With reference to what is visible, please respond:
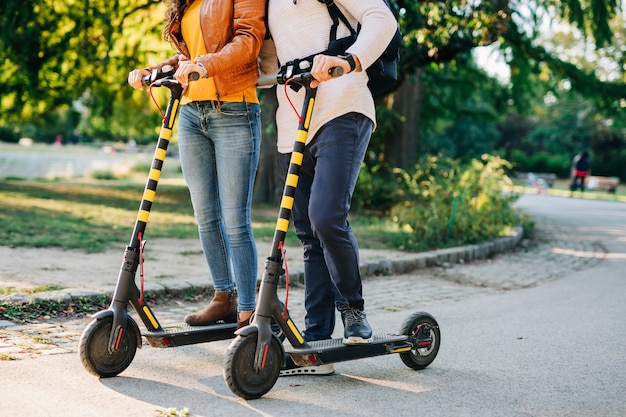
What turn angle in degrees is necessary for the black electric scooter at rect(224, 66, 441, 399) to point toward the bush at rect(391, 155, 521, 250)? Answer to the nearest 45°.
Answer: approximately 135° to its right

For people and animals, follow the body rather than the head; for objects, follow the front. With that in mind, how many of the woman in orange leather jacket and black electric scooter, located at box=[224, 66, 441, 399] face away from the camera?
0

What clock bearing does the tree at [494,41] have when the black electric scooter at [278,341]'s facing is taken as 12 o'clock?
The tree is roughly at 5 o'clock from the black electric scooter.

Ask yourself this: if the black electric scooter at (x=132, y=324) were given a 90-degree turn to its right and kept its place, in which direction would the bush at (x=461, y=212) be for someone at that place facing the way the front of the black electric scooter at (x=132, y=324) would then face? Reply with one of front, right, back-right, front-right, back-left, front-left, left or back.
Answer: right

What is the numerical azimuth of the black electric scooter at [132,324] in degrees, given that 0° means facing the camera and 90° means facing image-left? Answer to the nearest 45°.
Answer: approximately 45°

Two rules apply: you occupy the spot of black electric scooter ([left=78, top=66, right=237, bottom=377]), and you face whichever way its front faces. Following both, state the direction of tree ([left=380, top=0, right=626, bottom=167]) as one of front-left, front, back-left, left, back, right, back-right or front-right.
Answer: back

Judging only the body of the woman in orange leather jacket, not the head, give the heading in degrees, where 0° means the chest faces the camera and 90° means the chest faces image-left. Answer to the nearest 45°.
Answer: approximately 45°

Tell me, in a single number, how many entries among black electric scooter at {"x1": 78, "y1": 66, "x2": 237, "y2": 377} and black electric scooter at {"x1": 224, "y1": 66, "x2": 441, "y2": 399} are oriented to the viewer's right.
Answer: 0
